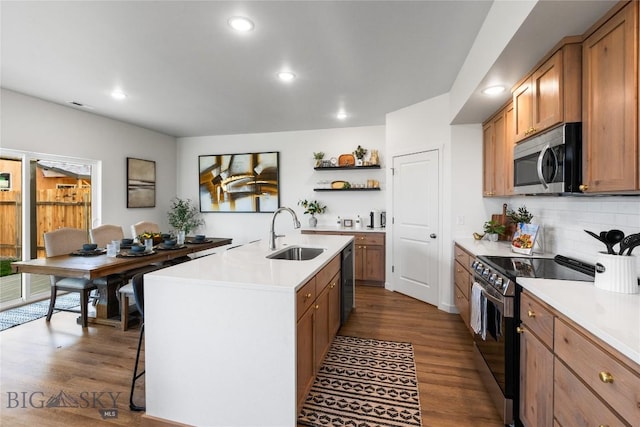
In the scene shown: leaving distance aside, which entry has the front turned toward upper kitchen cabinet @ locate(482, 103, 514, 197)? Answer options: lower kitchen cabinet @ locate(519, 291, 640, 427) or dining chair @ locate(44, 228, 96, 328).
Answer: the dining chair

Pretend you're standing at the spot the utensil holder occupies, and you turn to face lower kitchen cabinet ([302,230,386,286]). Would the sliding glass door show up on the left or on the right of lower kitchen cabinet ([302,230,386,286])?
left

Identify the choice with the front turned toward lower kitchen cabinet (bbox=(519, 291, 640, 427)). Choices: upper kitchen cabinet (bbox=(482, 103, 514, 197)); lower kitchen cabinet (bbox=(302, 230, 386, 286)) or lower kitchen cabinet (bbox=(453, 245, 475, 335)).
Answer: lower kitchen cabinet (bbox=(302, 230, 386, 286))

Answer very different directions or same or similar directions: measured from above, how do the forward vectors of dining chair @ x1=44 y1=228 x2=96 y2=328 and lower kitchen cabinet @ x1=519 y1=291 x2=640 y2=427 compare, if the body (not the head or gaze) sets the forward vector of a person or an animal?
very different directions

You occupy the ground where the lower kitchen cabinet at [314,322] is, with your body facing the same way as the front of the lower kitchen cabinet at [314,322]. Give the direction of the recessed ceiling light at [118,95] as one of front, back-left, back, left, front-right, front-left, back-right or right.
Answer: back-left

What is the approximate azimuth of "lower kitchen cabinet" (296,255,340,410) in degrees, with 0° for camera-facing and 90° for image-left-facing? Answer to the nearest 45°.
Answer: approximately 270°

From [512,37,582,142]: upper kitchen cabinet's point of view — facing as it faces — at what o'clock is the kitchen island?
The kitchen island is roughly at 12 o'clock from the upper kitchen cabinet.
